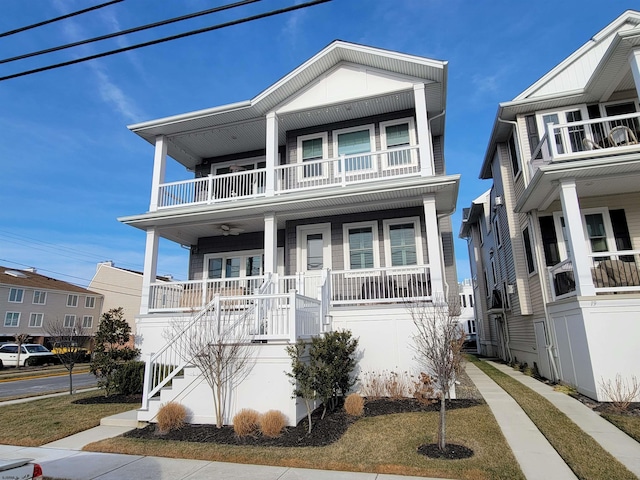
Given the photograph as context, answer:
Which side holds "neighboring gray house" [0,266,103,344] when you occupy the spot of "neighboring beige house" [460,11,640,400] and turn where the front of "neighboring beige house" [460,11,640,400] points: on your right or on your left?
on your right

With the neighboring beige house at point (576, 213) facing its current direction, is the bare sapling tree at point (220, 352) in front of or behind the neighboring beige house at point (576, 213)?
in front

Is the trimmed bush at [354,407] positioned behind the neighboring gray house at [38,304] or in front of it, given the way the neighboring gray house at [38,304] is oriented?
in front

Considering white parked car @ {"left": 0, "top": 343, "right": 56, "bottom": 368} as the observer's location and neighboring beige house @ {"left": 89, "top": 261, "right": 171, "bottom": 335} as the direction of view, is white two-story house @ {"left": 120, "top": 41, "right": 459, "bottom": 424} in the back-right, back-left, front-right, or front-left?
back-right

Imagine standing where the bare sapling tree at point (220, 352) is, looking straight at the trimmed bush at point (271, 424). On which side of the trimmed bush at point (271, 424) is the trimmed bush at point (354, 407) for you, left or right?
left

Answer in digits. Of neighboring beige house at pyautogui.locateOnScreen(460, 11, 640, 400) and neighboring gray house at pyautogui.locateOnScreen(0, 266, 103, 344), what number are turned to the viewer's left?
0

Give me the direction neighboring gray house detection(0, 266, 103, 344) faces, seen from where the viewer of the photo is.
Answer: facing the viewer and to the right of the viewer

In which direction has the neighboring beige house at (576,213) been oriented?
toward the camera

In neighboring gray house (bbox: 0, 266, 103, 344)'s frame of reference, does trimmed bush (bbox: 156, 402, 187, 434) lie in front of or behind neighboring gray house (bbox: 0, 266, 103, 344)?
in front

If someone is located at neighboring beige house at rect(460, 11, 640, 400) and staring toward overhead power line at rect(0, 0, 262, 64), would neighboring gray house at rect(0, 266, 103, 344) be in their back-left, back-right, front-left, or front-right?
front-right

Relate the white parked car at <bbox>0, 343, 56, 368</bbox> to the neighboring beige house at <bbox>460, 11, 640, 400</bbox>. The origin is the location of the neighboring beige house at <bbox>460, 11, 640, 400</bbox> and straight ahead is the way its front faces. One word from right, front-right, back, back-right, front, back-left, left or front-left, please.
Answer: right
